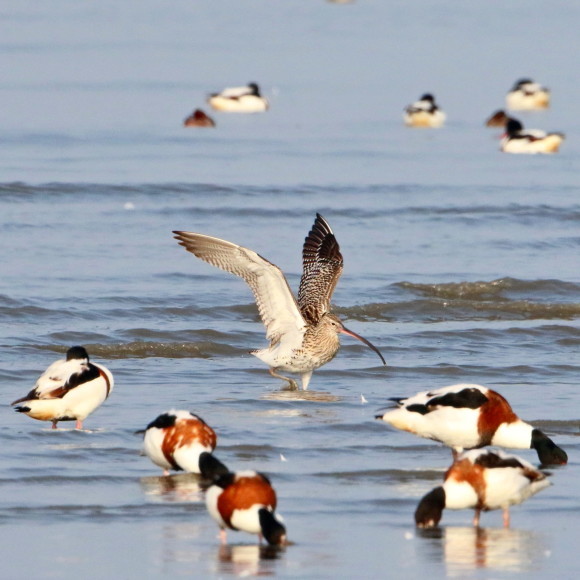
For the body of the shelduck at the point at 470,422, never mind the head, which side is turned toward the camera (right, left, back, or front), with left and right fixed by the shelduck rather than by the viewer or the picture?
right

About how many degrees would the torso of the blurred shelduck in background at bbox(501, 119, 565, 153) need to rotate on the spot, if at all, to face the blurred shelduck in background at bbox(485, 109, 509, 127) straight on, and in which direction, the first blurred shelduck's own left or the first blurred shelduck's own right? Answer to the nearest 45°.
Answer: approximately 90° to the first blurred shelduck's own right

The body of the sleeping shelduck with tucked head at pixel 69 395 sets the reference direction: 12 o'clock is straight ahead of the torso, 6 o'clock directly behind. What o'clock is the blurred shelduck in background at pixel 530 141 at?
The blurred shelduck in background is roughly at 10 o'clock from the sleeping shelduck with tucked head.

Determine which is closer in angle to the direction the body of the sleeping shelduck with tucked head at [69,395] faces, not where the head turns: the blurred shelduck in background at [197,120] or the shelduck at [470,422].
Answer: the shelduck

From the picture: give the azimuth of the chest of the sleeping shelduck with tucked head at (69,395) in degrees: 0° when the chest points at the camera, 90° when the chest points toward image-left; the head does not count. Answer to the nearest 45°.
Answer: approximately 270°

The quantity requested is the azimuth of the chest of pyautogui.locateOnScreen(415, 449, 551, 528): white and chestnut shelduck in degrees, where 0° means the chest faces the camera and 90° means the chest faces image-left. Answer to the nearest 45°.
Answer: approximately 90°

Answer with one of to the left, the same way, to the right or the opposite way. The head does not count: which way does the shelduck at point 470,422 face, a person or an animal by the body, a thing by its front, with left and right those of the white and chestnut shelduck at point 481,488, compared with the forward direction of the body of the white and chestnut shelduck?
the opposite way

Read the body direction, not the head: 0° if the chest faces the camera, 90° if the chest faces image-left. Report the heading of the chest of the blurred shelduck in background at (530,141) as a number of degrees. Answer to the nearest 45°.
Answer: approximately 90°

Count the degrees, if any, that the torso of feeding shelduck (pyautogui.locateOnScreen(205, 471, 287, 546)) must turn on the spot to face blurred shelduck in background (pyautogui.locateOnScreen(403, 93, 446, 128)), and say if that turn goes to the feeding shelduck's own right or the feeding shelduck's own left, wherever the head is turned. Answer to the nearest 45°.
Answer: approximately 135° to the feeding shelduck's own left

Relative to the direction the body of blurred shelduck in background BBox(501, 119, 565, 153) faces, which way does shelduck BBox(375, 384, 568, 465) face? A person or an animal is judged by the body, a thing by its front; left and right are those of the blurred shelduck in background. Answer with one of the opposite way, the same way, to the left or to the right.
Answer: the opposite way

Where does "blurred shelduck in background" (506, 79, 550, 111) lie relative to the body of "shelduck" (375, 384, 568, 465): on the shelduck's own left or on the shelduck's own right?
on the shelduck's own left

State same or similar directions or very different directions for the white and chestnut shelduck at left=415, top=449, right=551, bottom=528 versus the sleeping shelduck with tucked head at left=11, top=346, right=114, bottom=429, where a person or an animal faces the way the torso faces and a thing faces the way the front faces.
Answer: very different directions

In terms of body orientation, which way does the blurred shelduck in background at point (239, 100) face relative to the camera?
to the viewer's right
